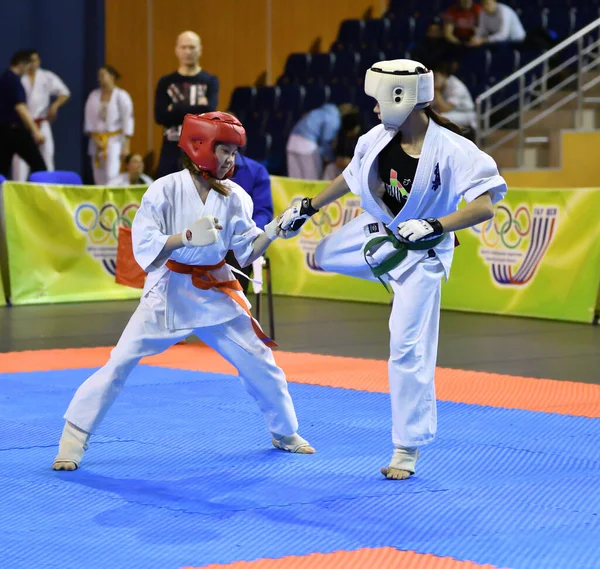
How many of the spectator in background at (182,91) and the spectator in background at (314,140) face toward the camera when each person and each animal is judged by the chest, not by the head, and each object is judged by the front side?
1

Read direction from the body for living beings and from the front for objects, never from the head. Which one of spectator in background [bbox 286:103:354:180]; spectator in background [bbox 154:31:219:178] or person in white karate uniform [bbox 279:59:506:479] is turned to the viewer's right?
spectator in background [bbox 286:103:354:180]

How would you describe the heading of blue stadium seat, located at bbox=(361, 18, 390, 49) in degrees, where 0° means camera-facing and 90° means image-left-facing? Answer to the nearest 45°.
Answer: approximately 45°

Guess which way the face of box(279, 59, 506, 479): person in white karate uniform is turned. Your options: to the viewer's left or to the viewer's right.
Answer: to the viewer's left

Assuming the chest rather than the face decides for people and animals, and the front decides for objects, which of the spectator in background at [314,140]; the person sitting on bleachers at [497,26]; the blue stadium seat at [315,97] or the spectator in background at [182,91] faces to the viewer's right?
the spectator in background at [314,140]

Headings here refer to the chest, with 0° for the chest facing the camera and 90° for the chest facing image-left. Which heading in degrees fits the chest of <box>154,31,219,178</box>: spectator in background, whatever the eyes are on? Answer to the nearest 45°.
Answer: approximately 0°

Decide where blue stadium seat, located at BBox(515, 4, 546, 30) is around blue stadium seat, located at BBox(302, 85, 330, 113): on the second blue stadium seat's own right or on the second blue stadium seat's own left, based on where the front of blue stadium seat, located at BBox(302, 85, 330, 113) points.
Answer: on the second blue stadium seat's own left

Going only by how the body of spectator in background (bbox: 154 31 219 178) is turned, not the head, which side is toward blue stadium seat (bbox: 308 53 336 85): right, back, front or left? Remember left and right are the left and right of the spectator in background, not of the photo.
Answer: back
